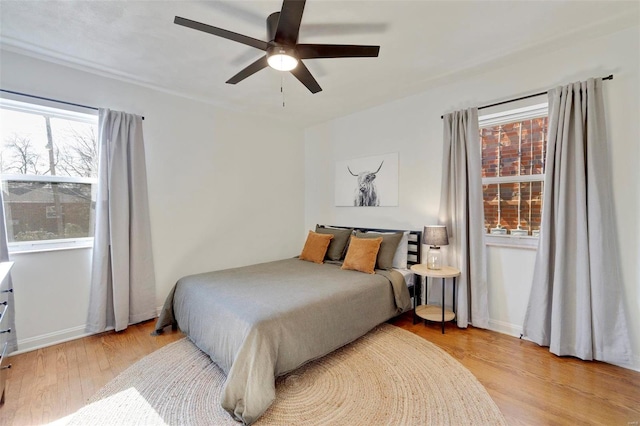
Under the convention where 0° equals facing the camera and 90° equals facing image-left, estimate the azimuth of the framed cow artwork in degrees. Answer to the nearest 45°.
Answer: approximately 45°

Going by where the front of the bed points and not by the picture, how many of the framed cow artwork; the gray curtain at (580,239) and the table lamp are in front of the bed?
0

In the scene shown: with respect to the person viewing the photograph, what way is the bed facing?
facing the viewer and to the left of the viewer

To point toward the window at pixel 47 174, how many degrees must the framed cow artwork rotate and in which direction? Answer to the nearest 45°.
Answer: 0° — it already faces it

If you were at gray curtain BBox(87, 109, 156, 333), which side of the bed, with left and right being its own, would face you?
right

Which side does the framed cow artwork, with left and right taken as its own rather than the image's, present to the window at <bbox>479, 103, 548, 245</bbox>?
left

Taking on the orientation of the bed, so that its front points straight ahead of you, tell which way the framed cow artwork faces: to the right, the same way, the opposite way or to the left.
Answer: the same way

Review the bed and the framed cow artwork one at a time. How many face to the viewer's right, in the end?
0

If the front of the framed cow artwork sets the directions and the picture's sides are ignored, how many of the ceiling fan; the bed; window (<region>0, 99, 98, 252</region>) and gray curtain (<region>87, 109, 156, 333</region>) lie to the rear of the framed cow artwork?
0

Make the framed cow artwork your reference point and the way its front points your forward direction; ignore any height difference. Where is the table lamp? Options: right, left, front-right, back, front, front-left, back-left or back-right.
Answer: left

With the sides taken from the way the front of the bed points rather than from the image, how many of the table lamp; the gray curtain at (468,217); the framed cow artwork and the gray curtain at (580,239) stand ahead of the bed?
0

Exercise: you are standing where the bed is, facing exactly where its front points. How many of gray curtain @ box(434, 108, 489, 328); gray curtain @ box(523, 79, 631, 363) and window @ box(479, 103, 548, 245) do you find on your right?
0

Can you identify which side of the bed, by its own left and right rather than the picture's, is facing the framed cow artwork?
back

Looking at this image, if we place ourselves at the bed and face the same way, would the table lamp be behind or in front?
behind

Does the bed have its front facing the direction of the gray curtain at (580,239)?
no
